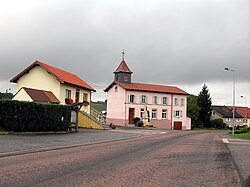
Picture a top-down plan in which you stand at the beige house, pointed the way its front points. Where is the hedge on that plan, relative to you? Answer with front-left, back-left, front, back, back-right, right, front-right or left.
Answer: front-right

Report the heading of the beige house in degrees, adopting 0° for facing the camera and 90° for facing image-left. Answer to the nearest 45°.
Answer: approximately 315°
